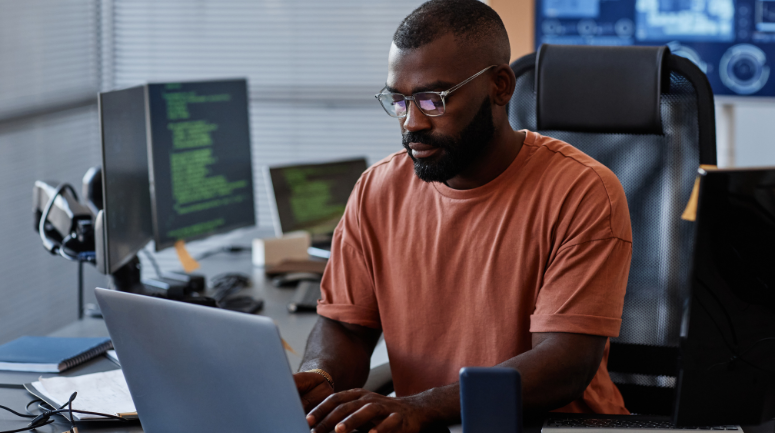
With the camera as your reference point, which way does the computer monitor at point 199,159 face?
facing the viewer and to the right of the viewer

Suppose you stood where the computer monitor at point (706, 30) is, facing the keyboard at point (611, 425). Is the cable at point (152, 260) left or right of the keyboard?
right

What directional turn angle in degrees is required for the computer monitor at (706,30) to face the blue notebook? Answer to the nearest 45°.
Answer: approximately 45° to its right

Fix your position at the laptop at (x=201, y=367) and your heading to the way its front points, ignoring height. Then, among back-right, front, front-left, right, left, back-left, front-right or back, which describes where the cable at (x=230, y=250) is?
front-left

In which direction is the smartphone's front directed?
away from the camera

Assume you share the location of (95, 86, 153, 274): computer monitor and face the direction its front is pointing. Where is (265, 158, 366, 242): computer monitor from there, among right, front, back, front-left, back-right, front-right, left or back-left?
front-left

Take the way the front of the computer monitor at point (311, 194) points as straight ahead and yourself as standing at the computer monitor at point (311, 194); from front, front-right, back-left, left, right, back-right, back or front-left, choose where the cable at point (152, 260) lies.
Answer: right

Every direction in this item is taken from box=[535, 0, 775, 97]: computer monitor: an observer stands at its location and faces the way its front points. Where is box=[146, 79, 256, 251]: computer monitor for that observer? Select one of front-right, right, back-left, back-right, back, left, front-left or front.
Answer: front-right

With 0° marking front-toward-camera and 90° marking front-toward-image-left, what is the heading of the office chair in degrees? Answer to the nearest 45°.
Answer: approximately 45°

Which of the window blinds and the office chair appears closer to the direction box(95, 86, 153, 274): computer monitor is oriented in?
the office chair

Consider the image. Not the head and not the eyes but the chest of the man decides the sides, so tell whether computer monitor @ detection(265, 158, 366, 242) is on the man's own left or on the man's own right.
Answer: on the man's own right

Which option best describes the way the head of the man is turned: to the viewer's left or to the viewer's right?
to the viewer's left

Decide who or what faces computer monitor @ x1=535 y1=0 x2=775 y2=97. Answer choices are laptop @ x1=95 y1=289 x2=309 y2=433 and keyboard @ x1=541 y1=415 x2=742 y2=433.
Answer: the laptop

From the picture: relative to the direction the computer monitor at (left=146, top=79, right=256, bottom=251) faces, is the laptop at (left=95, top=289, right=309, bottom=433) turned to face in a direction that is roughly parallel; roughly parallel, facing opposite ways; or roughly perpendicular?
roughly perpendicular
